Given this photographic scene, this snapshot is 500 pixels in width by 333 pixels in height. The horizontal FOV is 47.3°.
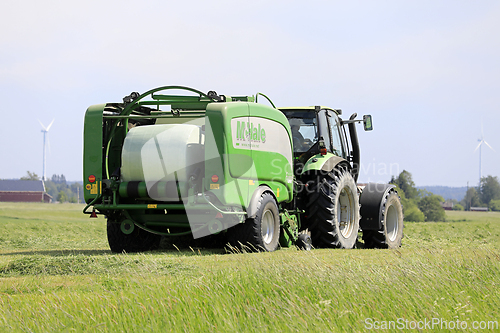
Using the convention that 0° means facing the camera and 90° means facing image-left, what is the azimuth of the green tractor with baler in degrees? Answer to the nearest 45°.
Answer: approximately 225°
